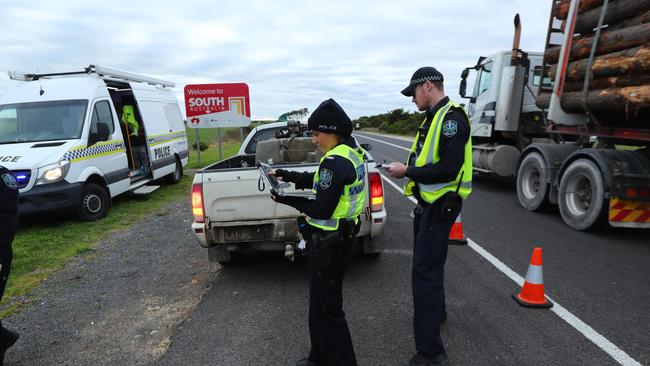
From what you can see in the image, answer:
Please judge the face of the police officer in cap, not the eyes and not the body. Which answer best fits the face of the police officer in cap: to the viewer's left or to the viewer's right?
to the viewer's left

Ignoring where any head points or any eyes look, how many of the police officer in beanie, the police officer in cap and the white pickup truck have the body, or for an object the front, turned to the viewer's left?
2

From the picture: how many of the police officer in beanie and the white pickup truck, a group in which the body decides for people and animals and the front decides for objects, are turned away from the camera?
1

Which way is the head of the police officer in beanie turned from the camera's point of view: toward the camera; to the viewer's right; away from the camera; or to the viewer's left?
to the viewer's left

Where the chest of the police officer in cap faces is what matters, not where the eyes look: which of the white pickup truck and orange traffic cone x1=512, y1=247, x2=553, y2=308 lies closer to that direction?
the white pickup truck

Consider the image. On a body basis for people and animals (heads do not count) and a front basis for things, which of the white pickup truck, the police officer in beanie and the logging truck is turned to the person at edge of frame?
the police officer in beanie

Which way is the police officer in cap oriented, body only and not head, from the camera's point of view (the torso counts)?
to the viewer's left

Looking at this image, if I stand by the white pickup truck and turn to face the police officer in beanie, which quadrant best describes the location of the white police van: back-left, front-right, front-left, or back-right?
back-right

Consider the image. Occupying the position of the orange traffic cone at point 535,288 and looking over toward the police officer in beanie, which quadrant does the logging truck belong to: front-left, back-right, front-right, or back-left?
back-right

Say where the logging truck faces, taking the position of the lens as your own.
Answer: facing away from the viewer and to the left of the viewer

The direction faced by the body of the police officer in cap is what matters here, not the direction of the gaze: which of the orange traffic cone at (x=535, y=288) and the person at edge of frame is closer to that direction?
the person at edge of frame

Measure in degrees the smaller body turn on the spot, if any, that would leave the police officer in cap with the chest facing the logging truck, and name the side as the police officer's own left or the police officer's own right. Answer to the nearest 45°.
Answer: approximately 135° to the police officer's own right

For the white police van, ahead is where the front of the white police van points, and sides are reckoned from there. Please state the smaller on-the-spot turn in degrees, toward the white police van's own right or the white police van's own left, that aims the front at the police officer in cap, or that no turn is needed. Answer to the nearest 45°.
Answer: approximately 45° to the white police van's own left

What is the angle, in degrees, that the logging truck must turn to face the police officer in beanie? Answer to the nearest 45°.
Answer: approximately 135° to its left

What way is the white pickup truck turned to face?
away from the camera

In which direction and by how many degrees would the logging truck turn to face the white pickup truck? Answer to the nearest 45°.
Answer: approximately 90° to its left

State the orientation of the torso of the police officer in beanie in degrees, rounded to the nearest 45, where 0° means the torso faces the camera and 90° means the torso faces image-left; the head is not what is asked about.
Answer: approximately 90°

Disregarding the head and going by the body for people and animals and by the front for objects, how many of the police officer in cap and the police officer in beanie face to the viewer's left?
2
